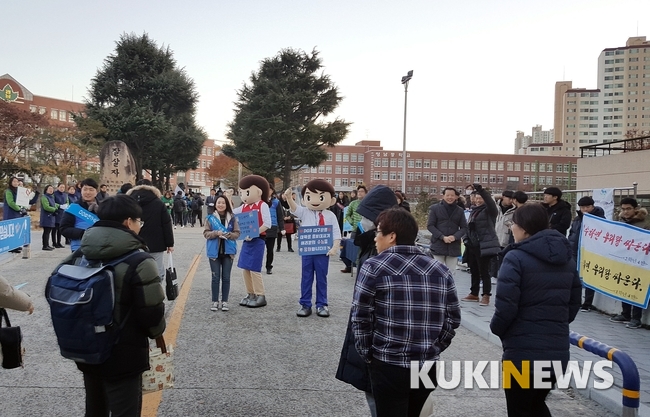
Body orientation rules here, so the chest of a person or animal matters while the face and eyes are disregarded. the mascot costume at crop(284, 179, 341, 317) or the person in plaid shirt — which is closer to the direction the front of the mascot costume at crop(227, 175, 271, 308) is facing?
the person in plaid shirt

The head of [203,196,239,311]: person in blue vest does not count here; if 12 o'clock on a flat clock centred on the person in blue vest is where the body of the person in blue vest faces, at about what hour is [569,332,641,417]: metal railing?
The metal railing is roughly at 11 o'clock from the person in blue vest.

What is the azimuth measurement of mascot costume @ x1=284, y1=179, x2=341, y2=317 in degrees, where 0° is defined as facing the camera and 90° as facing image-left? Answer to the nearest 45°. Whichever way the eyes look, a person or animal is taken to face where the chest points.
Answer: approximately 0°

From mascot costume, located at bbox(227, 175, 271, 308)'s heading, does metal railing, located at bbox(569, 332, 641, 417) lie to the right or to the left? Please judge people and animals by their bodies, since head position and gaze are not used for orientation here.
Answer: on its left

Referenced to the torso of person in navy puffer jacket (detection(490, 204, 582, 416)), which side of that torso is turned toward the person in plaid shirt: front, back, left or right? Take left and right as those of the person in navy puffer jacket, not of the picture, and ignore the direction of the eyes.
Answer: left

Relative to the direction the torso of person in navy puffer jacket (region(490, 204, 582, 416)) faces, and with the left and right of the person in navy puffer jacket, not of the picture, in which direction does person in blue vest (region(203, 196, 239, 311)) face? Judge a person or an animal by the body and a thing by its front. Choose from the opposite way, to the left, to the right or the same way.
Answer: the opposite way

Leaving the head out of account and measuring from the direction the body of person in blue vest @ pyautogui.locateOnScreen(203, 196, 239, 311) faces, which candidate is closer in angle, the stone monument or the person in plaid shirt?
the person in plaid shirt

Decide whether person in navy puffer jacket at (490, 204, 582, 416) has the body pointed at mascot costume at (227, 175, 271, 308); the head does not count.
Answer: yes

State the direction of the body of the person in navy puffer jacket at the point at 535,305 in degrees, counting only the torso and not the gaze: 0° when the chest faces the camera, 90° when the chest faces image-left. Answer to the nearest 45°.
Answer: approximately 135°

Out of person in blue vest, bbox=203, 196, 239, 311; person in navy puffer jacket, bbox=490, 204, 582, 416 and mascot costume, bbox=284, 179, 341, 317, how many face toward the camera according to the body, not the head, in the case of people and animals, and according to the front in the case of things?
2

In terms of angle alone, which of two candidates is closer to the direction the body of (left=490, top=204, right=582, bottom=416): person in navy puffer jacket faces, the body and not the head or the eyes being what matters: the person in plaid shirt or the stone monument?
the stone monument

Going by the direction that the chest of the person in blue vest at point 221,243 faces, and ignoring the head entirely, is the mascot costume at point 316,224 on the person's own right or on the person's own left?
on the person's own left
